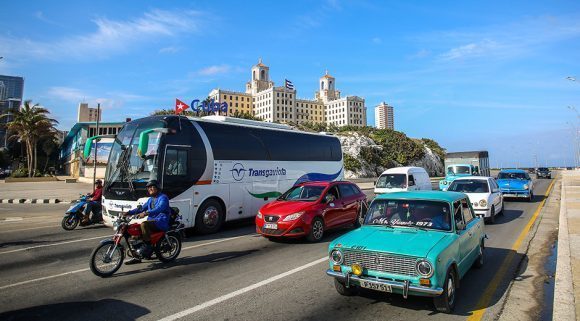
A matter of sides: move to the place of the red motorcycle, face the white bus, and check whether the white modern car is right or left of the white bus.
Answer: right

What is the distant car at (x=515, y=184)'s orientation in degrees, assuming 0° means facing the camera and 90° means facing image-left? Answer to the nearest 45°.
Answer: approximately 45°

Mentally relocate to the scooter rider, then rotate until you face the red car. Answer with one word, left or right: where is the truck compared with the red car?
left
